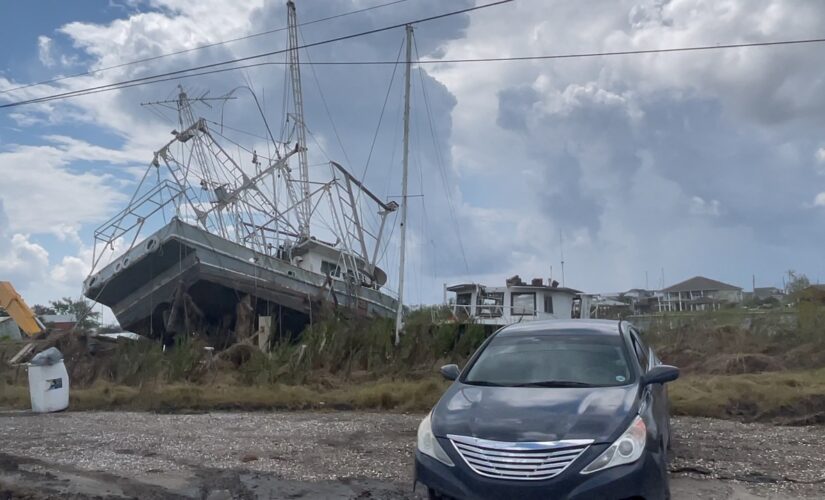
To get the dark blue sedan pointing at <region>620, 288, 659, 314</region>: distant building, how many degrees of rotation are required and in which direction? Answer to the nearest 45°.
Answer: approximately 180°

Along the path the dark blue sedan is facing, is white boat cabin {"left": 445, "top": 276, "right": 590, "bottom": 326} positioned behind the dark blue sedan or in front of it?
behind

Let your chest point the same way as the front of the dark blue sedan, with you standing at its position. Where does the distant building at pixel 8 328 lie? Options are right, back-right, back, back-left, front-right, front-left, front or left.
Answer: back-right

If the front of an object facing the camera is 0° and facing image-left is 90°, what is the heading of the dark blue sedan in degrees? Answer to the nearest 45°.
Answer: approximately 0°

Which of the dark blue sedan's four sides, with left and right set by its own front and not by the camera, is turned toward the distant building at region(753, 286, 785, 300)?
back

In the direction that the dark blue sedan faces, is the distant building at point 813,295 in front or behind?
behind
